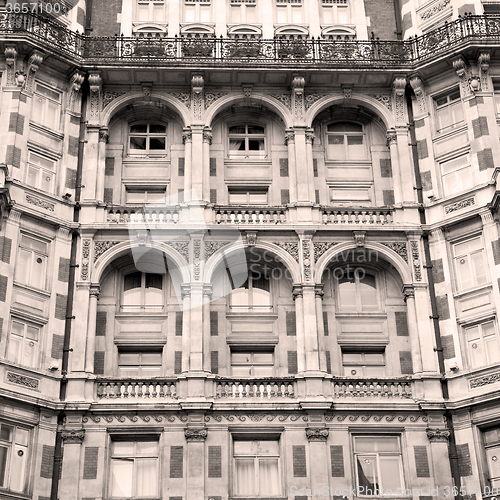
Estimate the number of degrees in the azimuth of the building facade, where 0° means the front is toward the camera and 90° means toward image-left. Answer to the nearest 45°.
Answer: approximately 0°
